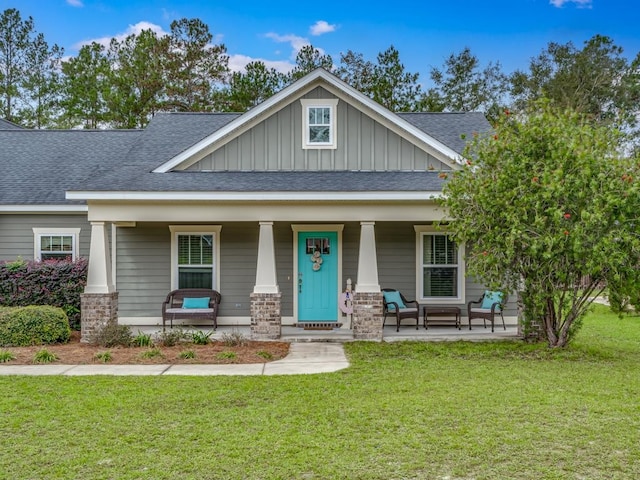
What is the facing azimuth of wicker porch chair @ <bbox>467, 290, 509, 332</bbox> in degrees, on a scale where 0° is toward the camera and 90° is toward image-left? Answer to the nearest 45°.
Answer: approximately 45°

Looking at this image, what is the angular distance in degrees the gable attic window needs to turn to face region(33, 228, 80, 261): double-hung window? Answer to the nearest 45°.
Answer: approximately 90° to its right

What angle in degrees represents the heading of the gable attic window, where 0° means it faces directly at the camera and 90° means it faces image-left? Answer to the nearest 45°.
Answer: approximately 0°

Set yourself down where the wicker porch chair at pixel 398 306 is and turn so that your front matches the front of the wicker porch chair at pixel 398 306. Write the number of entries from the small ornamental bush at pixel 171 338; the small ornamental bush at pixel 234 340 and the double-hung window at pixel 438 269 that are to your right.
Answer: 2

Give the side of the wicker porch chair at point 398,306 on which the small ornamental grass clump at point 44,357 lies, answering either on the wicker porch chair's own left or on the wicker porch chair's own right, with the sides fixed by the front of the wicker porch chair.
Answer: on the wicker porch chair's own right
